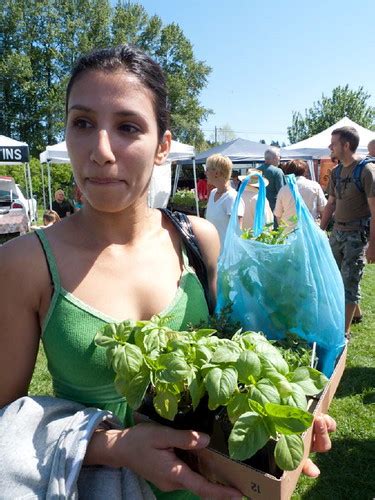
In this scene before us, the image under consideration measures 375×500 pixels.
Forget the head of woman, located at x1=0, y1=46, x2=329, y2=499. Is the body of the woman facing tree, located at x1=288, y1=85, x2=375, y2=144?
no

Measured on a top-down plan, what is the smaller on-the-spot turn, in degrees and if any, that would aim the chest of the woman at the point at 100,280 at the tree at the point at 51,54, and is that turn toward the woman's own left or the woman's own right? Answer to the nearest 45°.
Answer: approximately 180°

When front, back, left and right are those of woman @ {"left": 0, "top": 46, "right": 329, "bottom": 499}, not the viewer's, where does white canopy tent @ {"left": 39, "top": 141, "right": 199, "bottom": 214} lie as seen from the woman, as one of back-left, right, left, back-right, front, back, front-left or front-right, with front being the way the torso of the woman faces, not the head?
back

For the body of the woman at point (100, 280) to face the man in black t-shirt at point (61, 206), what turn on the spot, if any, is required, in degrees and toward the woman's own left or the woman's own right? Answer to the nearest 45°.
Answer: approximately 180°

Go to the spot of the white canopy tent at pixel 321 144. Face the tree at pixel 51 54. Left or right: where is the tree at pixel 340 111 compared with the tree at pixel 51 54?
right

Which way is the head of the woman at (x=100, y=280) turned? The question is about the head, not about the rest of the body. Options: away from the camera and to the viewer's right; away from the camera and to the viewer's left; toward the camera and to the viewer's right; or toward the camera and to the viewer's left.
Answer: toward the camera and to the viewer's left

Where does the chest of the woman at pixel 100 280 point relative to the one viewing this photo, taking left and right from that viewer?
facing the viewer

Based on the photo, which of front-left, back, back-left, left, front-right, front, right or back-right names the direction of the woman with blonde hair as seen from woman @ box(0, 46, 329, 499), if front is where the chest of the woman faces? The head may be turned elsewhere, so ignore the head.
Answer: back

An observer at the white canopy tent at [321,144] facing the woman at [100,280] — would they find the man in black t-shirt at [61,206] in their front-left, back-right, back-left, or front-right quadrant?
front-right
